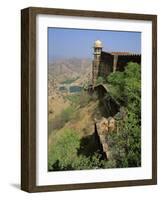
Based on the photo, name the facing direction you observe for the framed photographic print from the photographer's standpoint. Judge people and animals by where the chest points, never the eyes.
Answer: facing the viewer and to the right of the viewer
